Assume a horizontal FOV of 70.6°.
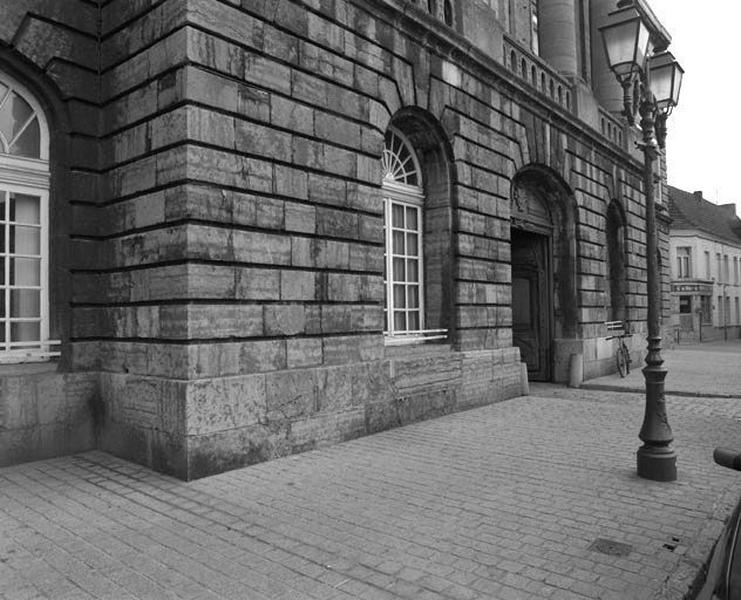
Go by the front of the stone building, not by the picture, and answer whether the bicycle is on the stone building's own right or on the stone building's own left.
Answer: on the stone building's own left

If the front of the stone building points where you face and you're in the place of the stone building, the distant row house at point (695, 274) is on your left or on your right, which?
on your left

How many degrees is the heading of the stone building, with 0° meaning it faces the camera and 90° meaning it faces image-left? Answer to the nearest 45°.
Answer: approximately 315°

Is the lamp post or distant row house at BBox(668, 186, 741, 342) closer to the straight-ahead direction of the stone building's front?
the lamp post
